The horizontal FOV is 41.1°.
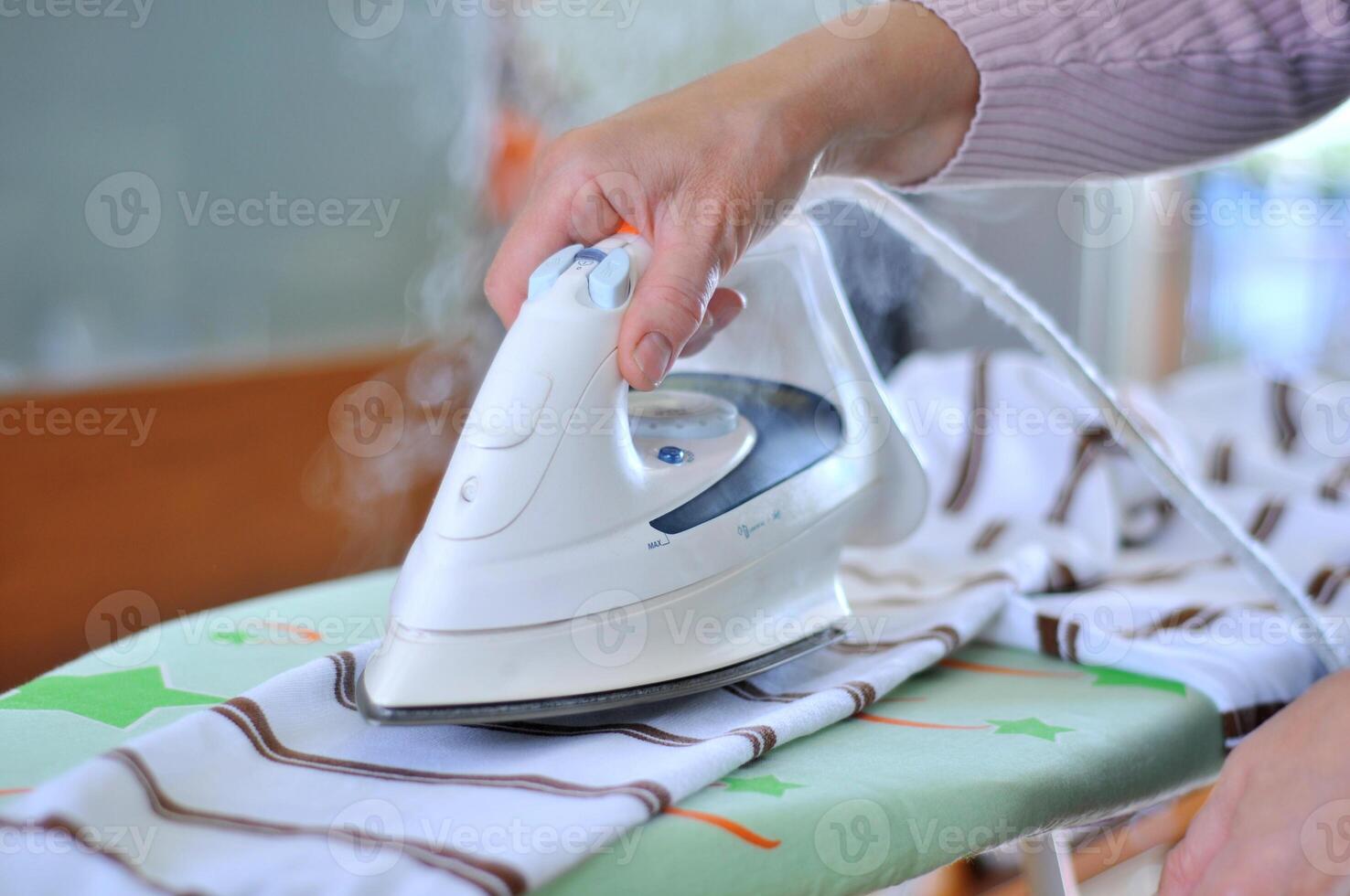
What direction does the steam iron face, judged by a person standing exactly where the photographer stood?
facing the viewer and to the left of the viewer
